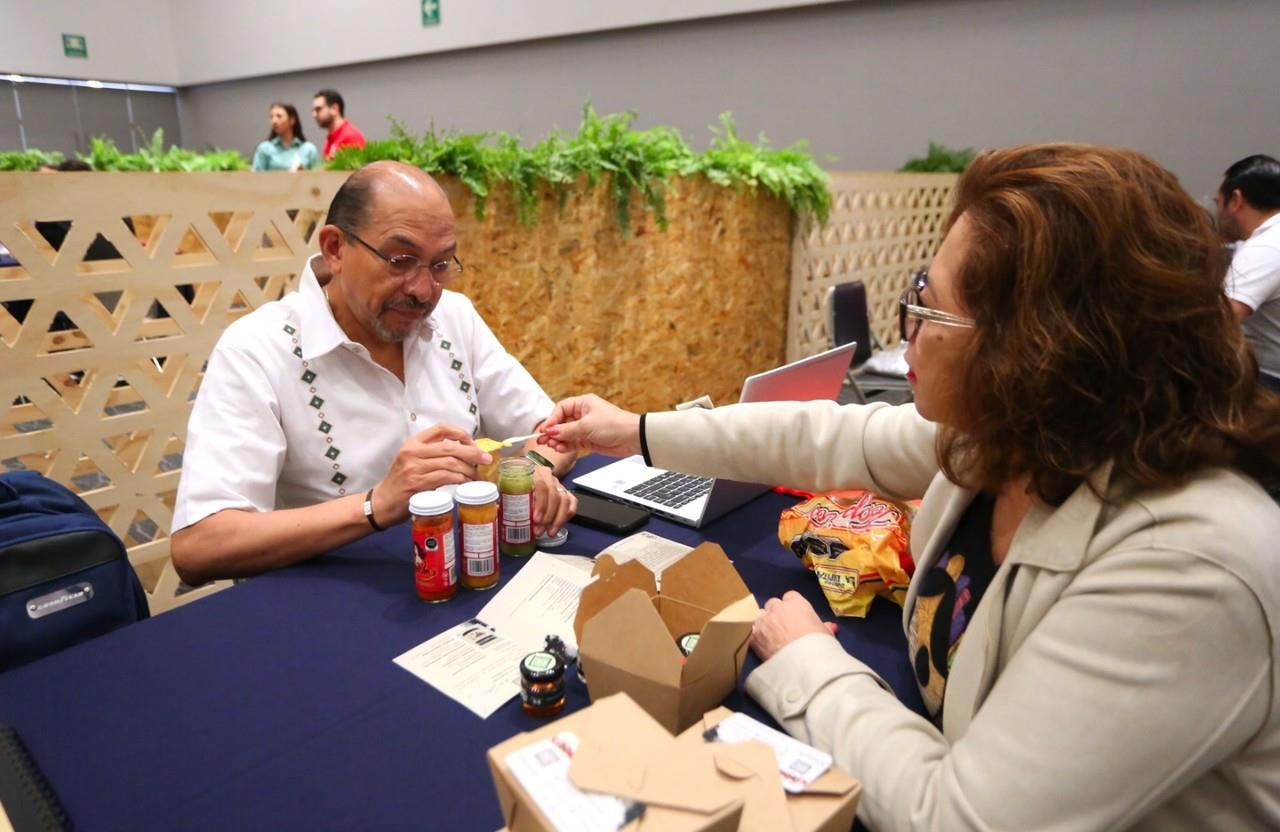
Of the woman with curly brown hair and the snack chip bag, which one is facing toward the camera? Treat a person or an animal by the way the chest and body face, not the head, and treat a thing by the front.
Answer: the snack chip bag

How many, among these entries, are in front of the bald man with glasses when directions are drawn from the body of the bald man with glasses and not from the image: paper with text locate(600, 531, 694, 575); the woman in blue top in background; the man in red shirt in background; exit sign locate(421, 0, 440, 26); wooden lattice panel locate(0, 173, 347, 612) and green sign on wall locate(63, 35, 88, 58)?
1

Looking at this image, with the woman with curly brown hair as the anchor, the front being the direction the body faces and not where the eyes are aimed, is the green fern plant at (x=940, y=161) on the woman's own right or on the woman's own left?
on the woman's own right

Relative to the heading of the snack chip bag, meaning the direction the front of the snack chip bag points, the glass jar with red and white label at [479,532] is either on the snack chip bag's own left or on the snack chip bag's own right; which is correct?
on the snack chip bag's own right

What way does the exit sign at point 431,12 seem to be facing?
toward the camera

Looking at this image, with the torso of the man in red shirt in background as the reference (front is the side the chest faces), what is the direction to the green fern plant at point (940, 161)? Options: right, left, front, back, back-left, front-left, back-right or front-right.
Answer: back-left

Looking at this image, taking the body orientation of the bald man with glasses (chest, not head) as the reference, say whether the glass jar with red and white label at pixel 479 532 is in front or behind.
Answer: in front

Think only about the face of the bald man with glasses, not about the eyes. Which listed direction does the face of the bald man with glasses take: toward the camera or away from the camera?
toward the camera

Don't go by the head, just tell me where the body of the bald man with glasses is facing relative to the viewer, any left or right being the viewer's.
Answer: facing the viewer and to the right of the viewer

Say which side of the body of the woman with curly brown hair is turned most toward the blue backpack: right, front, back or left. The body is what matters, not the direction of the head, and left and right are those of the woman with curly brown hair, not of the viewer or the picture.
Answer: front

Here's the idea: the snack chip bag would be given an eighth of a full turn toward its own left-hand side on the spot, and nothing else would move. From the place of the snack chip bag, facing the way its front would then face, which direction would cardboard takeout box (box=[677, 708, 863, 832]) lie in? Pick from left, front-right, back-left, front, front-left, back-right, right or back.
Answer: front-right

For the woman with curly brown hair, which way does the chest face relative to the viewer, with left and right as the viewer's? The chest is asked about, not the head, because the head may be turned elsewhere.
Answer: facing to the left of the viewer

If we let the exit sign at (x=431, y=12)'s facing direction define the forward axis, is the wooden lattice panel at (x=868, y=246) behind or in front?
in front
